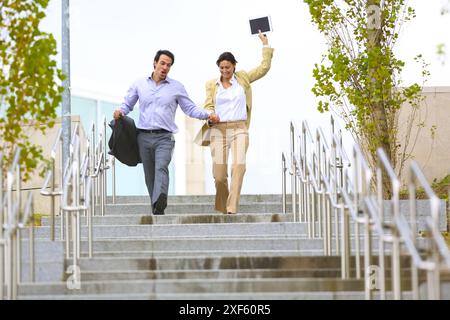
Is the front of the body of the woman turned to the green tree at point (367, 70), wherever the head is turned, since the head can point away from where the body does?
no

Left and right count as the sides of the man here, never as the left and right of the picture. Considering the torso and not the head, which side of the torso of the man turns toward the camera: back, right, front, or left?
front

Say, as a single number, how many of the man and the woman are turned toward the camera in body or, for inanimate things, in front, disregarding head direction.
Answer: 2

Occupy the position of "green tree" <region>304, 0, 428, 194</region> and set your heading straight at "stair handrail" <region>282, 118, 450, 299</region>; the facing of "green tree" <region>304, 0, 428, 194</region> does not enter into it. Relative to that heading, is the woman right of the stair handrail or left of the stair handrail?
right

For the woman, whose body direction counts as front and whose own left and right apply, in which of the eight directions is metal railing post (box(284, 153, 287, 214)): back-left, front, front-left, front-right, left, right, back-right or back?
back-left

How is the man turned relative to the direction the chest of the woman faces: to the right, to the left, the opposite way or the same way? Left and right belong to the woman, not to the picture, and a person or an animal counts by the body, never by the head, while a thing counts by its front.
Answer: the same way

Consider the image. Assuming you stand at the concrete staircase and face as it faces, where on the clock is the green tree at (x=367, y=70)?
The green tree is roughly at 7 o'clock from the concrete staircase.

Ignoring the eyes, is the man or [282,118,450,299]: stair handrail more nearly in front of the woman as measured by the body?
the stair handrail

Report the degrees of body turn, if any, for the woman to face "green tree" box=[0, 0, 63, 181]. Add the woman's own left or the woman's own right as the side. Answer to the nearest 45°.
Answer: approximately 45° to the woman's own right

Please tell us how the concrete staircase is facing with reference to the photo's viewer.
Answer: facing the viewer

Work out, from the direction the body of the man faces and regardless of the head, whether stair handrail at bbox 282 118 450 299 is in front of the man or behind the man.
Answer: in front

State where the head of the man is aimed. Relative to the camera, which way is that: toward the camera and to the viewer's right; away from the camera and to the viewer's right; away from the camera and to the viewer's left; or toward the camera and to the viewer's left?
toward the camera and to the viewer's right

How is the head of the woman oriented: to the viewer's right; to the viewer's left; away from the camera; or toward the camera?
toward the camera

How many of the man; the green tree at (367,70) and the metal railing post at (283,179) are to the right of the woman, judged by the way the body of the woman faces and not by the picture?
1
